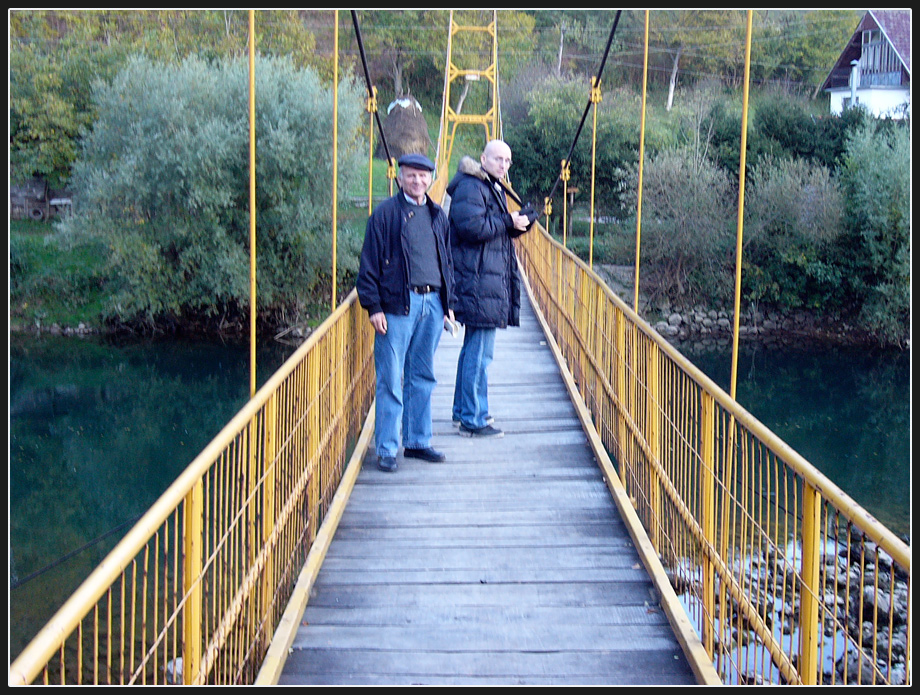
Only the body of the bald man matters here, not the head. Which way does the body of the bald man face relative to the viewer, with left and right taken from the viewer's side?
facing to the right of the viewer

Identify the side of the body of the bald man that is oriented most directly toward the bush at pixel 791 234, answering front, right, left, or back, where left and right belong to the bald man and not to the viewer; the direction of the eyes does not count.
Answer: left

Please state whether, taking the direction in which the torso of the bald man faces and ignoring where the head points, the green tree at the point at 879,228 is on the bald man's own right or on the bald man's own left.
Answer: on the bald man's own left

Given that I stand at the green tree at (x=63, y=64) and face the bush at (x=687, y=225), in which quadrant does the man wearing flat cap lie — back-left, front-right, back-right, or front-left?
front-right

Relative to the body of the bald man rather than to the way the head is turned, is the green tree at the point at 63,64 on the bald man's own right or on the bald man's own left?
on the bald man's own left

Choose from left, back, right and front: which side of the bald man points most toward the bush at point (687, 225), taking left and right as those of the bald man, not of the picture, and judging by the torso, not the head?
left

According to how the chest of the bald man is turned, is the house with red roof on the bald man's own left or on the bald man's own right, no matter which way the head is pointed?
on the bald man's own left

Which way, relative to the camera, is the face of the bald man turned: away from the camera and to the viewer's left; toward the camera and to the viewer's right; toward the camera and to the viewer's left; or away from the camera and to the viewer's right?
toward the camera and to the viewer's right
